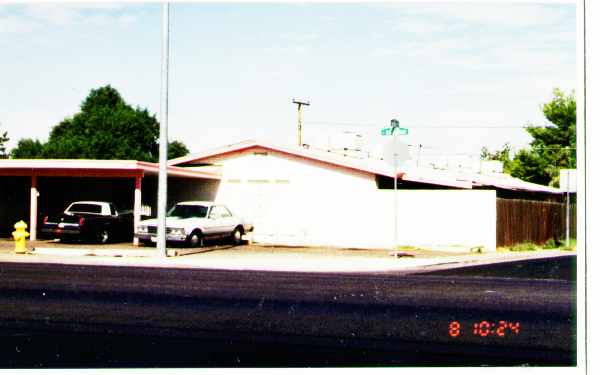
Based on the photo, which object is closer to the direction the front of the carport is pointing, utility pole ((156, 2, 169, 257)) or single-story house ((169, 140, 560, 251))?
the utility pole

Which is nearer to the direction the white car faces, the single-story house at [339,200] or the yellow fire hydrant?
the yellow fire hydrant

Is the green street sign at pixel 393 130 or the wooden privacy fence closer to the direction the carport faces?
the green street sign

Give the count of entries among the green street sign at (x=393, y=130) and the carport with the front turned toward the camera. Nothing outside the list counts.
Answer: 2

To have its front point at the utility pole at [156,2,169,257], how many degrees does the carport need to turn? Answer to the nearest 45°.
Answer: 0° — it already faces it

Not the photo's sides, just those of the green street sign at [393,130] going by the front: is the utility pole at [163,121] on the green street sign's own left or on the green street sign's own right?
on the green street sign's own right

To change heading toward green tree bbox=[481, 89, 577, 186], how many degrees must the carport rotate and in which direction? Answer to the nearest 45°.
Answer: approximately 90° to its left

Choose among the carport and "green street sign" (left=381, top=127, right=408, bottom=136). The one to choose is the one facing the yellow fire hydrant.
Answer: the carport

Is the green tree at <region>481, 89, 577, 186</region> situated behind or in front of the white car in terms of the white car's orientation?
behind

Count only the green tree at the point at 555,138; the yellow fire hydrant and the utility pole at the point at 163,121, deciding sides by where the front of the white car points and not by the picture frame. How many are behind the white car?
1

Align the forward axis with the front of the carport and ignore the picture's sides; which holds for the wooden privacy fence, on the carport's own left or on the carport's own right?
on the carport's own left

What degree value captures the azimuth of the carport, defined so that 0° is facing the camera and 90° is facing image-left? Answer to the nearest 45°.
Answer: approximately 0°

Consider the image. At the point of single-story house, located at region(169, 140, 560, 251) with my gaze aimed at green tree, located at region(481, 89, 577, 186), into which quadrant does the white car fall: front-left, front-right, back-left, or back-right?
back-left

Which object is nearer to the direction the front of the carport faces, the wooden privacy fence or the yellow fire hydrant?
the yellow fire hydrant
